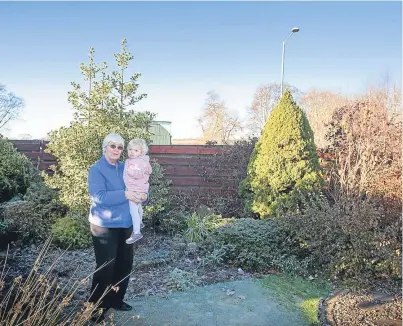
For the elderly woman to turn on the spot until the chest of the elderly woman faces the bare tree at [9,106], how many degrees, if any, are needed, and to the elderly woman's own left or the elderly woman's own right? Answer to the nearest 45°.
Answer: approximately 135° to the elderly woman's own left

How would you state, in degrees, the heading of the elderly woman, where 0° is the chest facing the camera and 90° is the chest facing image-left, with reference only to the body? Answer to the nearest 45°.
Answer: approximately 315°

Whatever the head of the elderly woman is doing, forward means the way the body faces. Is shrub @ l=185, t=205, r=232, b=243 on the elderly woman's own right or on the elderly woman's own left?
on the elderly woman's own left

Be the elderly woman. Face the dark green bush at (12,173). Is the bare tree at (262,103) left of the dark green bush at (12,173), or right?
right

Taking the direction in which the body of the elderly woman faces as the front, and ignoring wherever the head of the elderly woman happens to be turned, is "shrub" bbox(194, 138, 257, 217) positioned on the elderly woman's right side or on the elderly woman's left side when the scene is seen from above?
on the elderly woman's left side

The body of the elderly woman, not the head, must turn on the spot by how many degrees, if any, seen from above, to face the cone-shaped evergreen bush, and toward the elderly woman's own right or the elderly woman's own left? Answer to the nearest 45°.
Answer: approximately 90° to the elderly woman's own left

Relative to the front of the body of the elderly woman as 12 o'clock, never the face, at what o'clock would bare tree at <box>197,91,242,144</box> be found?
The bare tree is roughly at 8 o'clock from the elderly woman.

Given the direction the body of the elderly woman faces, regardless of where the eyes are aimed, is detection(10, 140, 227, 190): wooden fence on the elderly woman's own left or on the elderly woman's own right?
on the elderly woman's own left

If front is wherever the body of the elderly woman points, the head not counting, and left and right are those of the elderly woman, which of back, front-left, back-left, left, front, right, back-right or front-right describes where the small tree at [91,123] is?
back-left

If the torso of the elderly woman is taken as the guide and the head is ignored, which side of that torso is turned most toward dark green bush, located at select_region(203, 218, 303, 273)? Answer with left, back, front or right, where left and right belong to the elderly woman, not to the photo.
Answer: left
